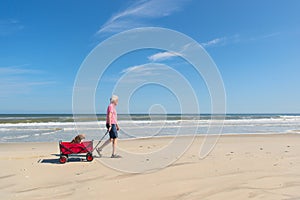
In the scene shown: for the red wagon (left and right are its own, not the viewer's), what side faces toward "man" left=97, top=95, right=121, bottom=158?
front

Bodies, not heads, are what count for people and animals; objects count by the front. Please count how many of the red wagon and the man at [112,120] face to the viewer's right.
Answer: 2

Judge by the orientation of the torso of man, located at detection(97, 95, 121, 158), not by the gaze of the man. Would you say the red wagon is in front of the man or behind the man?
behind

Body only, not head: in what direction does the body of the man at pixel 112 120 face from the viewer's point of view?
to the viewer's right

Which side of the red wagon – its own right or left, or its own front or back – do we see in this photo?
right
